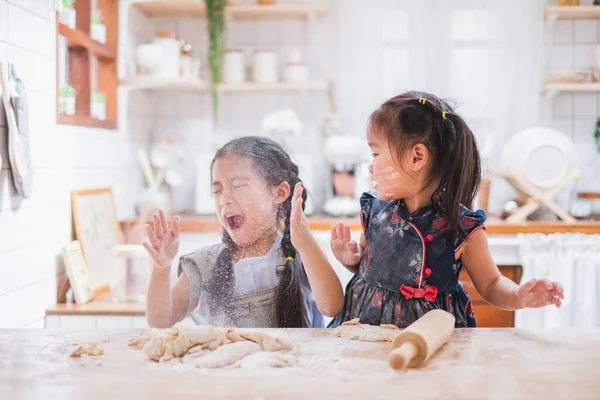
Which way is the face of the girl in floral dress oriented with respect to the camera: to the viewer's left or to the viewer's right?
to the viewer's left

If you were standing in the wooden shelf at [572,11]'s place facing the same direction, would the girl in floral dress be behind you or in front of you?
in front

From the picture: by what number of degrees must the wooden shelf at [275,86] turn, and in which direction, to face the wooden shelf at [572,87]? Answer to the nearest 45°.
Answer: approximately 90° to its left

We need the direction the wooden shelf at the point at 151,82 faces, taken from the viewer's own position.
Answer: facing the viewer

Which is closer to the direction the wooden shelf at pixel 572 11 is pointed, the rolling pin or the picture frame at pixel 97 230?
the rolling pin

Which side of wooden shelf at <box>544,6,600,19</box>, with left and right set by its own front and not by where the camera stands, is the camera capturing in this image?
front

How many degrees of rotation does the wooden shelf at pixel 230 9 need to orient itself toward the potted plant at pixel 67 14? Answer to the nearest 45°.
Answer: approximately 45° to its right

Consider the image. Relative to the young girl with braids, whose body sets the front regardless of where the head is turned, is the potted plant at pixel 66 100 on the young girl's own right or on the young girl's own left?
on the young girl's own right

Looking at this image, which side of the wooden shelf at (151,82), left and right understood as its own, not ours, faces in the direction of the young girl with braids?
front

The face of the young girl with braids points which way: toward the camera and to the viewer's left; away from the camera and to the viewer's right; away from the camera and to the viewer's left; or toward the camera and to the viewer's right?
toward the camera and to the viewer's left

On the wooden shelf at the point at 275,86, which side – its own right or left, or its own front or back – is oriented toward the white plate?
left

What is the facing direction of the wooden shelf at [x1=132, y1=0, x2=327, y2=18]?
toward the camera
